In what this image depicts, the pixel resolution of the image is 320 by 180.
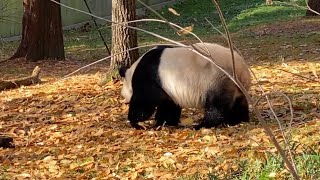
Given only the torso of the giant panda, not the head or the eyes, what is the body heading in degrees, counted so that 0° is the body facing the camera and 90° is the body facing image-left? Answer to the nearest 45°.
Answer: approximately 90°

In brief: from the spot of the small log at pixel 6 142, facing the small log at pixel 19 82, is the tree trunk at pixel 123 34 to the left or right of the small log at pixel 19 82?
right

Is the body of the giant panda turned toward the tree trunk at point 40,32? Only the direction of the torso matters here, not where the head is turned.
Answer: no

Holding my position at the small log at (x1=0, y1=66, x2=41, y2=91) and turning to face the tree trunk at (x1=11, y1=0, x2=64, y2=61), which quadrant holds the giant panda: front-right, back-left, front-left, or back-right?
back-right

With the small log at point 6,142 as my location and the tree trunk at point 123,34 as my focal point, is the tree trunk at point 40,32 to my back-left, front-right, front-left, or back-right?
front-left

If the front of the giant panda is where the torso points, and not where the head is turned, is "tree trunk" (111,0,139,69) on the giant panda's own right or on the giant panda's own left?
on the giant panda's own right

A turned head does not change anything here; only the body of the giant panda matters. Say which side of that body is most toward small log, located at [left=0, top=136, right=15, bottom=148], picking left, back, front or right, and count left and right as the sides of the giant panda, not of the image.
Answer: front

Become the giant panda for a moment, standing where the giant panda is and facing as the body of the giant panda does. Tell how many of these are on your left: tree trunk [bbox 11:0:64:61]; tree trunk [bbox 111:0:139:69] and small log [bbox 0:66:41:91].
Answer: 0

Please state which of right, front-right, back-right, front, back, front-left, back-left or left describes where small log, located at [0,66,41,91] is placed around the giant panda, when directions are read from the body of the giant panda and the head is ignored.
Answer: front-right
